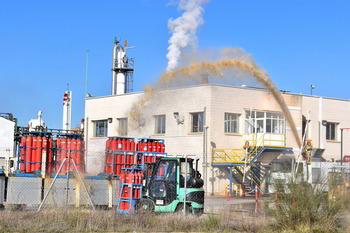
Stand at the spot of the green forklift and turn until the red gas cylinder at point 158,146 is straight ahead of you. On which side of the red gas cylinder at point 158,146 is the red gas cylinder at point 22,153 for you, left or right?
left

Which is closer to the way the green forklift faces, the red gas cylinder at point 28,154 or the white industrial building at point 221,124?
the red gas cylinder

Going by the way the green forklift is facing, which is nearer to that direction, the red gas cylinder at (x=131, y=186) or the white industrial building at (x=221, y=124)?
the red gas cylinder

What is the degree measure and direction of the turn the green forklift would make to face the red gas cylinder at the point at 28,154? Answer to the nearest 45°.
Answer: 0° — it already faces it

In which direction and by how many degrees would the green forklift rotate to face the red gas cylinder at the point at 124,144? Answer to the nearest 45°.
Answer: approximately 45° to its right

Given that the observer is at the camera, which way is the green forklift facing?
facing away from the viewer and to the left of the viewer

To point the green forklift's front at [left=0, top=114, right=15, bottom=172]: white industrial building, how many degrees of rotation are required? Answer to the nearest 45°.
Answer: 0° — it already faces it

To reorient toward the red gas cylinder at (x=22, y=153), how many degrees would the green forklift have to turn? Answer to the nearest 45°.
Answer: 0° — it already faces it
